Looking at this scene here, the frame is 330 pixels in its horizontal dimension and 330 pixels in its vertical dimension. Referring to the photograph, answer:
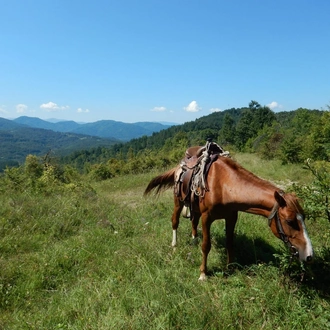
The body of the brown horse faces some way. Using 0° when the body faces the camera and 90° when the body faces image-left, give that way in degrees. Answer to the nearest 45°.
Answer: approximately 315°
